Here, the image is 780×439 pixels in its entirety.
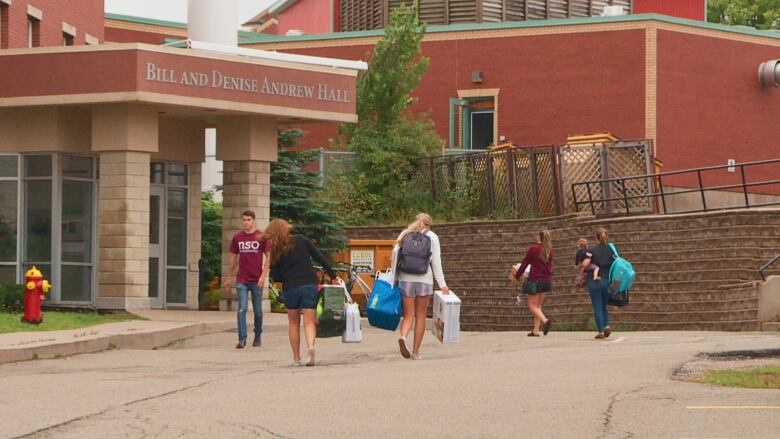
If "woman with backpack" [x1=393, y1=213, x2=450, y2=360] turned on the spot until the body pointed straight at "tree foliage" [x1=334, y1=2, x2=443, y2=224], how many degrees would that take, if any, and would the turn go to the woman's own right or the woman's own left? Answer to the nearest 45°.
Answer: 0° — they already face it

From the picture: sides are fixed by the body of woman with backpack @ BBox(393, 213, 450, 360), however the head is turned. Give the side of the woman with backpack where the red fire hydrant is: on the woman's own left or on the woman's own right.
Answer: on the woman's own left

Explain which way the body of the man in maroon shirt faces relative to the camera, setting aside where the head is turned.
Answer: toward the camera

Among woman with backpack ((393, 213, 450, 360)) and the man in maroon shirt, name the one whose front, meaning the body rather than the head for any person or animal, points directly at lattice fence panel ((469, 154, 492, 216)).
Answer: the woman with backpack

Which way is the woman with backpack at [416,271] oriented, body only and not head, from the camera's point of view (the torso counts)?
away from the camera

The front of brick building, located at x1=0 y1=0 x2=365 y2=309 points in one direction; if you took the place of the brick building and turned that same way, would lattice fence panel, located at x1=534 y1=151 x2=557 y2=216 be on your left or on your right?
on your left

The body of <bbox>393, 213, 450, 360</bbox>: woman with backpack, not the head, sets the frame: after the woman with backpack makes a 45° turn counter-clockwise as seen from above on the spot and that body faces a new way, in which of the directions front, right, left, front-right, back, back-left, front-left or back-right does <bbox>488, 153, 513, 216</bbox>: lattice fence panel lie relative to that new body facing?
front-right

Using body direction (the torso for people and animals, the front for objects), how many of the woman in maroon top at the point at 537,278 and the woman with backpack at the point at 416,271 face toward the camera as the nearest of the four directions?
0

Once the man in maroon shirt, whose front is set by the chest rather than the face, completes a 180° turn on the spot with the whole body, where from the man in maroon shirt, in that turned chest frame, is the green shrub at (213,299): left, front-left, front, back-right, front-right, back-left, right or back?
front

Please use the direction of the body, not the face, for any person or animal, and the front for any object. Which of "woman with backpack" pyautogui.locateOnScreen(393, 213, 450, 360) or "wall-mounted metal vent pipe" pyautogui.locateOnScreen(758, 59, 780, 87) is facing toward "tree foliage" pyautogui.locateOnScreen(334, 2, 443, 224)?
the woman with backpack

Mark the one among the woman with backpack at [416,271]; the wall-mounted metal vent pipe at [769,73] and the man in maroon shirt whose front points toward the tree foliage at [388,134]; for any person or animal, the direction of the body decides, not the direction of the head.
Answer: the woman with backpack

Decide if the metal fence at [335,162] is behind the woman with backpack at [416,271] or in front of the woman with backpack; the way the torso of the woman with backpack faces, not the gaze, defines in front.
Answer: in front
